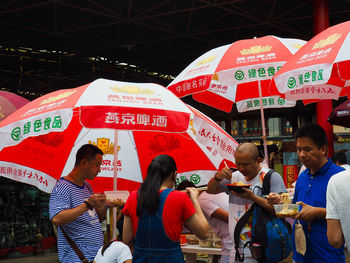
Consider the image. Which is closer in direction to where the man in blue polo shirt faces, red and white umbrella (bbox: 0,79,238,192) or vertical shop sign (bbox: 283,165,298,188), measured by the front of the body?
the red and white umbrella

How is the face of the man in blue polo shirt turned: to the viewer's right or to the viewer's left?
to the viewer's left

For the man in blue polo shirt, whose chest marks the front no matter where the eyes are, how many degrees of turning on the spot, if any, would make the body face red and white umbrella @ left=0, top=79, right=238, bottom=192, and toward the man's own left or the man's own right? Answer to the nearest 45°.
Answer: approximately 45° to the man's own right

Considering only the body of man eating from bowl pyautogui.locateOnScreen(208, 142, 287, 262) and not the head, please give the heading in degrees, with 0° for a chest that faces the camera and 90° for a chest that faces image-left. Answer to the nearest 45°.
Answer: approximately 45°

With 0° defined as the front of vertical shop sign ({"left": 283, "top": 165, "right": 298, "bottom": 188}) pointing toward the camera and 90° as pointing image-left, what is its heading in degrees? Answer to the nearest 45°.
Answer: approximately 0°

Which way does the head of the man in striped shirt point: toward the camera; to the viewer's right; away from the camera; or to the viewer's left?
to the viewer's right
